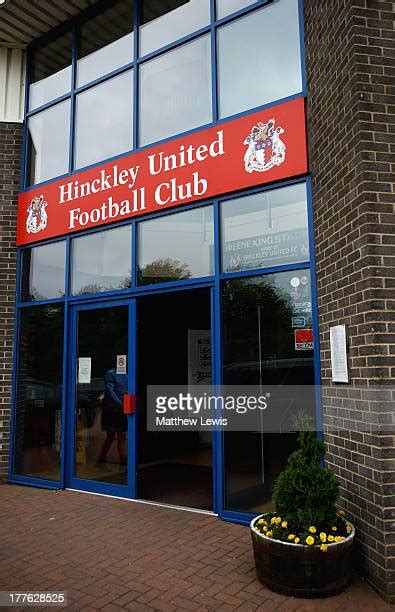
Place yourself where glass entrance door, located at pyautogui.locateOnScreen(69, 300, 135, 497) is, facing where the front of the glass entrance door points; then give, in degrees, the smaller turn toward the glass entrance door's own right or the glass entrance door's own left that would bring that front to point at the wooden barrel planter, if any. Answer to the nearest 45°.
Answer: approximately 90° to the glass entrance door's own left

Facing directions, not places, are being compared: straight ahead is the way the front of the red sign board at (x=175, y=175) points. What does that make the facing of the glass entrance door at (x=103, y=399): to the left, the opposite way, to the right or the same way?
the same way

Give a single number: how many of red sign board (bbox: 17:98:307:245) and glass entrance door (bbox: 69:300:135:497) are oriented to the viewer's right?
0
